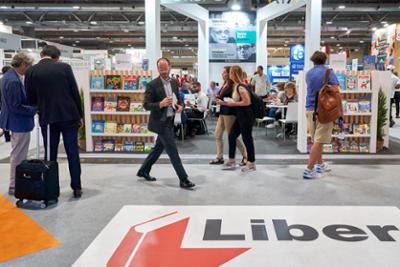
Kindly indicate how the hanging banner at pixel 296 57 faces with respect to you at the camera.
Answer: facing the viewer

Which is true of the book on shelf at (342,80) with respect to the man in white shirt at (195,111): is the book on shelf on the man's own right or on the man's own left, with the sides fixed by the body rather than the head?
on the man's own left

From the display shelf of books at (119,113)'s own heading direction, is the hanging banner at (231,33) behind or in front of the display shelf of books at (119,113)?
behind

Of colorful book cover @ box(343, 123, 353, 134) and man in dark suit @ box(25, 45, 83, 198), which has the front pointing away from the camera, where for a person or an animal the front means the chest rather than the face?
the man in dark suit

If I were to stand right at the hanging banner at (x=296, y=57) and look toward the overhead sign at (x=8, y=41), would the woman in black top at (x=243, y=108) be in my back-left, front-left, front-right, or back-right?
front-left

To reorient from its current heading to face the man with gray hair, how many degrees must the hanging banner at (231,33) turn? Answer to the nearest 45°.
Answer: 0° — it already faces them

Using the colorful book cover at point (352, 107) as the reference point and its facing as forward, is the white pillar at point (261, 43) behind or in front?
behind

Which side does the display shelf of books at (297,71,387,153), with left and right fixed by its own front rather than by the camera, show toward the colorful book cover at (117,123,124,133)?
right

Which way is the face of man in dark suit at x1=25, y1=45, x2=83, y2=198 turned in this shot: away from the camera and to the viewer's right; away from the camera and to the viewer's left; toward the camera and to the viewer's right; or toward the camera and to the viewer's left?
away from the camera and to the viewer's left

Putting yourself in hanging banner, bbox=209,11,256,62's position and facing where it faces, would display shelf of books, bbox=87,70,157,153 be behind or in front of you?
in front

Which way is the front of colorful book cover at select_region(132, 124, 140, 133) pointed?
toward the camera
